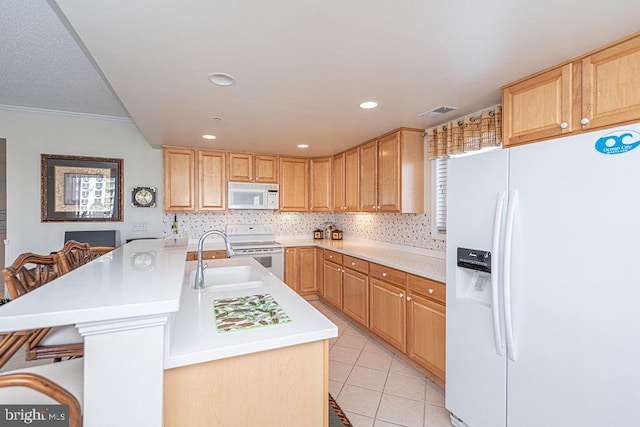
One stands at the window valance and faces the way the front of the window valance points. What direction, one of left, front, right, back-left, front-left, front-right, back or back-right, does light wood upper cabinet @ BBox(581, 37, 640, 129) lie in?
left

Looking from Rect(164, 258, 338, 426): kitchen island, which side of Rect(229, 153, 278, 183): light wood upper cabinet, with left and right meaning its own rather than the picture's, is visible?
front

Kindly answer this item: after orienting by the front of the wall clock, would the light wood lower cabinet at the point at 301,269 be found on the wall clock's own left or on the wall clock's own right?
on the wall clock's own left

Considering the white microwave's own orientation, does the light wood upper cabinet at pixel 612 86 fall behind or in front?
in front

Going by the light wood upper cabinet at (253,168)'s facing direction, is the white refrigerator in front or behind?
in front

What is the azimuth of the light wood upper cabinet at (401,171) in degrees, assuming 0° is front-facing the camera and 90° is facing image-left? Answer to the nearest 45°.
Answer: approximately 45°

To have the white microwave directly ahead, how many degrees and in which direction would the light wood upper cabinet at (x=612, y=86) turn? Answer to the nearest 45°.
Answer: approximately 45° to its right

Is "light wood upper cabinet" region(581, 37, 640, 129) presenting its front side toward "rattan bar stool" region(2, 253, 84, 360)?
yes

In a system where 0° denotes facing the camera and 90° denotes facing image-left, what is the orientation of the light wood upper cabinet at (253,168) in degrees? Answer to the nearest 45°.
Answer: approximately 0°

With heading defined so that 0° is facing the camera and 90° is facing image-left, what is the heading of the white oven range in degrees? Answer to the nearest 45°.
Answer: approximately 0°

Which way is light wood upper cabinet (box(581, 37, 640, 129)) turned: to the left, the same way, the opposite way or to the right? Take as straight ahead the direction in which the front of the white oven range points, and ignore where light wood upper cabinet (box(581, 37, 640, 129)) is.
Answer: to the right

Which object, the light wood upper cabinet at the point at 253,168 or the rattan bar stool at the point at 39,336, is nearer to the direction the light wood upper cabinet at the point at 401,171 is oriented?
the rattan bar stool

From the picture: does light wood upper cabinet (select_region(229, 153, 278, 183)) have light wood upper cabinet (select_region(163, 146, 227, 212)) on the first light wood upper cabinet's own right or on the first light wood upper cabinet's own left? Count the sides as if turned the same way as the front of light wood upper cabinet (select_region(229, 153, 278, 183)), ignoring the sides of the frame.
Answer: on the first light wood upper cabinet's own right
